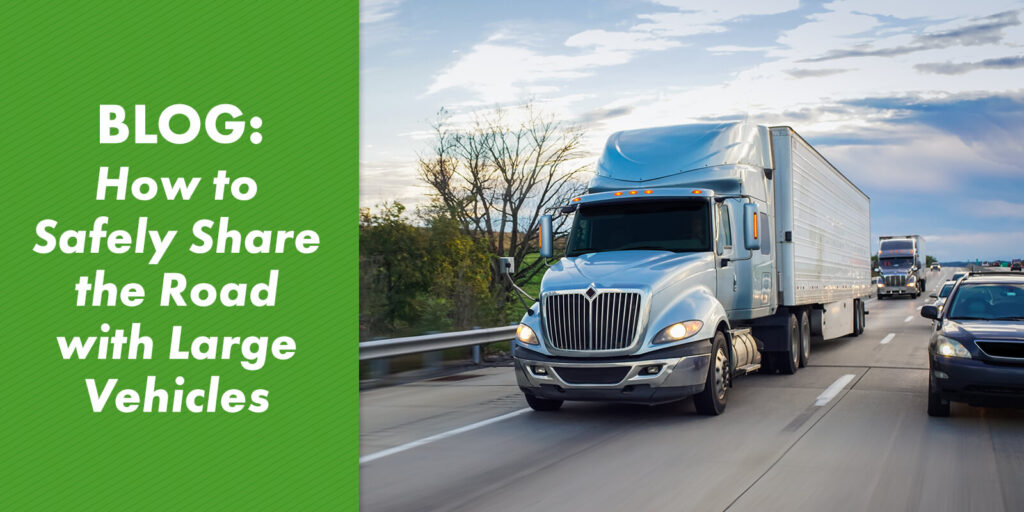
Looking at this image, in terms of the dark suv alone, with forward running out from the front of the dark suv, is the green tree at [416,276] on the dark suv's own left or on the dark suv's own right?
on the dark suv's own right

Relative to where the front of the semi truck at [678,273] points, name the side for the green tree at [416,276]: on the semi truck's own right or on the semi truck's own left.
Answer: on the semi truck's own right

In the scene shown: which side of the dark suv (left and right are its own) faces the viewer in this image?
front

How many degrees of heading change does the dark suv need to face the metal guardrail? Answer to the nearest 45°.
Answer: approximately 90° to its right
